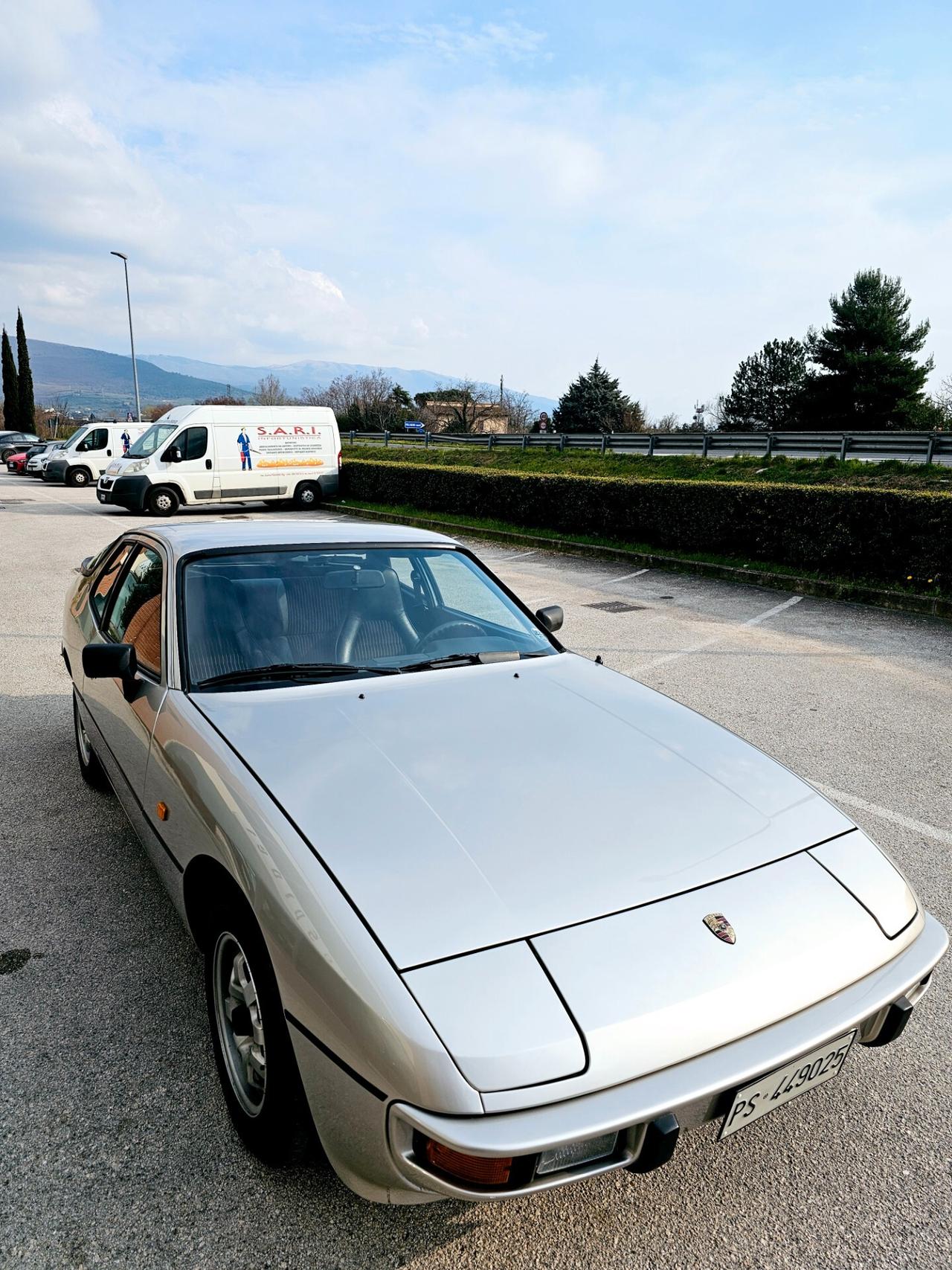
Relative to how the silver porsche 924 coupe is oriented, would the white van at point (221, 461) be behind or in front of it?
behind

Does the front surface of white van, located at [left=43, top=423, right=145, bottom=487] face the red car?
no

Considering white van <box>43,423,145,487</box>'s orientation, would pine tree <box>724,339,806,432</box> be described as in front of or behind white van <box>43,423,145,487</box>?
behind

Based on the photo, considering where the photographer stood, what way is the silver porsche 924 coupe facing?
facing the viewer and to the right of the viewer

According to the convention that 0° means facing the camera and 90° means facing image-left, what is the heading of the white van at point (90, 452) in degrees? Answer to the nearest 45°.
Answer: approximately 90°

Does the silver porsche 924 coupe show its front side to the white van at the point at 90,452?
no

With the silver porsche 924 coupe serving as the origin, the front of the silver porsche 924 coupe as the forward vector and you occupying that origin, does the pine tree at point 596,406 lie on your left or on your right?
on your left

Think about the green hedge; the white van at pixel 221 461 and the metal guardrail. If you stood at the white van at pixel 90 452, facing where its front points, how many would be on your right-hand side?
0

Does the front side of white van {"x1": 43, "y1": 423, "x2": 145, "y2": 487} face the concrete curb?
no

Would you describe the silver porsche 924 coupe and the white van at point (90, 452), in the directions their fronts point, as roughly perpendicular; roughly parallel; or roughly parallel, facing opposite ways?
roughly perpendicular

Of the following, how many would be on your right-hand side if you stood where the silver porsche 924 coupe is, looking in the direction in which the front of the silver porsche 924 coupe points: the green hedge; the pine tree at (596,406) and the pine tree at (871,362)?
0

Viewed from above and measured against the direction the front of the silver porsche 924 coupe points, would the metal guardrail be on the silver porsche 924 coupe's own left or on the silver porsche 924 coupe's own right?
on the silver porsche 924 coupe's own left

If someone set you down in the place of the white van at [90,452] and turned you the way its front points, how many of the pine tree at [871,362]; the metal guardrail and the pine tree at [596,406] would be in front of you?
0

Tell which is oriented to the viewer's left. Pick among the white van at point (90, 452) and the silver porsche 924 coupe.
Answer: the white van

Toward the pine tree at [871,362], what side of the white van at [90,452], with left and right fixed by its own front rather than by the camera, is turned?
back
